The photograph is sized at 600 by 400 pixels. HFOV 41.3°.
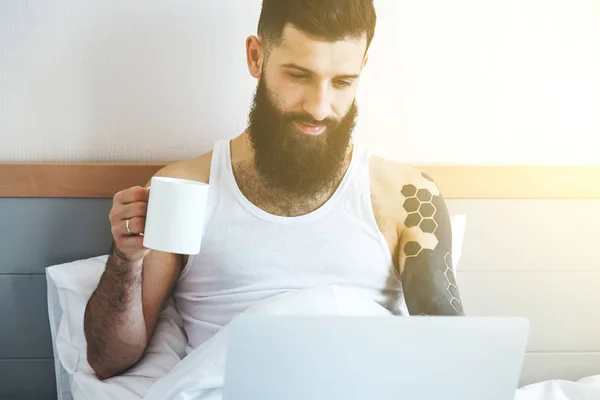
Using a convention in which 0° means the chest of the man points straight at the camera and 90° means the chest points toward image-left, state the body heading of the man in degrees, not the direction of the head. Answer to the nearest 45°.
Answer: approximately 0°
